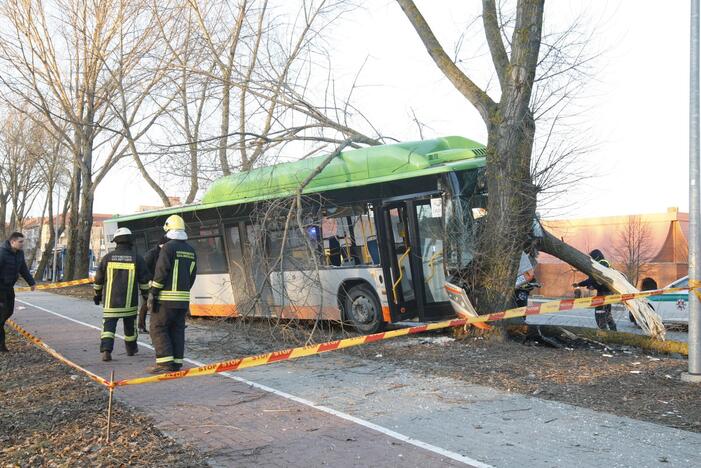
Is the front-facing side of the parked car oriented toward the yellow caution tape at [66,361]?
no

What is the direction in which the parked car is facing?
to the viewer's left

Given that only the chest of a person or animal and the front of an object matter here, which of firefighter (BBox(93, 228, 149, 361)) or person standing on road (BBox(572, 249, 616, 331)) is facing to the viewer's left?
the person standing on road

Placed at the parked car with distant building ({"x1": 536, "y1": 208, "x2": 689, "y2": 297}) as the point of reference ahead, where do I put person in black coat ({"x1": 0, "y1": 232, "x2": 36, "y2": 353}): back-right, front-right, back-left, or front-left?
back-left

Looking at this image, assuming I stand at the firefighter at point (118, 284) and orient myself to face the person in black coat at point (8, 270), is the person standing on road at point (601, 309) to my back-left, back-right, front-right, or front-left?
back-right

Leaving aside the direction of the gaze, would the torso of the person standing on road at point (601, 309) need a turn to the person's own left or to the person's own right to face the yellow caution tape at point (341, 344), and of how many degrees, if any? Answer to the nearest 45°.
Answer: approximately 45° to the person's own left

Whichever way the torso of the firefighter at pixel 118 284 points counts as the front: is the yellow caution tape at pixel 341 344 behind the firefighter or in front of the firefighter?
behind

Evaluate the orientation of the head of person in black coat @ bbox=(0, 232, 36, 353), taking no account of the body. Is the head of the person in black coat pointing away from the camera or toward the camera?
toward the camera

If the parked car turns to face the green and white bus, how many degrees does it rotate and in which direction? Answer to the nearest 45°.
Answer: approximately 45° to its left

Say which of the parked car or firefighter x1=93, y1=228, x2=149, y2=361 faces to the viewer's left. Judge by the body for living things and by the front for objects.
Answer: the parked car

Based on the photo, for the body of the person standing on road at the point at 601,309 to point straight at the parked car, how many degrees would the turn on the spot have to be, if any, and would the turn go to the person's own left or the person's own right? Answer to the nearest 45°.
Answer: approximately 135° to the person's own right

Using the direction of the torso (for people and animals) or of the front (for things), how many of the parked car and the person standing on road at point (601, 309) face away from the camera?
0

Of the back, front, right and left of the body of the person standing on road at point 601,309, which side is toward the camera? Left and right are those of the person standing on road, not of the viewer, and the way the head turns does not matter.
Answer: left
